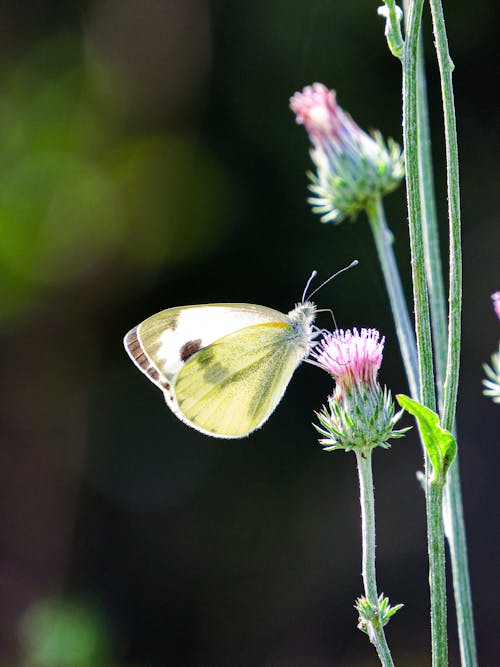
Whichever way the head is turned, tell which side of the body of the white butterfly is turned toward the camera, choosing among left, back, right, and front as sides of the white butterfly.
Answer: right

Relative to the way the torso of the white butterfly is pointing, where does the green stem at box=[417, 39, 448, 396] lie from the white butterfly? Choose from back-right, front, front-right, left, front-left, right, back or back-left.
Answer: front-right
